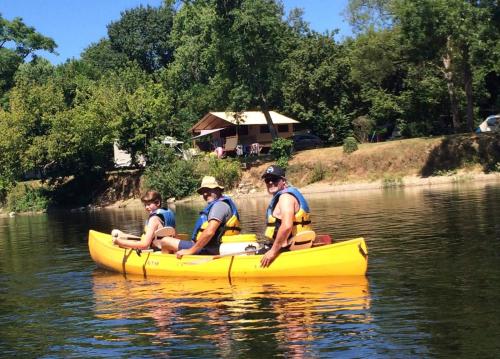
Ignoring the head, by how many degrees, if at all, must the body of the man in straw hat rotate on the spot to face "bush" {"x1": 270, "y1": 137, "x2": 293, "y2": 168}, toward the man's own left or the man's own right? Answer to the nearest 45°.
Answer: approximately 90° to the man's own right

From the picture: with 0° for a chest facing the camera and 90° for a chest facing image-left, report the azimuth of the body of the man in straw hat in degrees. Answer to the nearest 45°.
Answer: approximately 90°

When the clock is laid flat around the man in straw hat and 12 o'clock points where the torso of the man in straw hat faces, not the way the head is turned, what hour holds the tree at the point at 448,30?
The tree is roughly at 4 o'clock from the man in straw hat.

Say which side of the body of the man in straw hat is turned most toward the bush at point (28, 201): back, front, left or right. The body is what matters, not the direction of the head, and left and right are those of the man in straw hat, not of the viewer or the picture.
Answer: right

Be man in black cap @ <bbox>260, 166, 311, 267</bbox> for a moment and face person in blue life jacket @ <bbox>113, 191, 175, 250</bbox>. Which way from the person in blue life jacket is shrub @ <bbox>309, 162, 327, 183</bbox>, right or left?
right

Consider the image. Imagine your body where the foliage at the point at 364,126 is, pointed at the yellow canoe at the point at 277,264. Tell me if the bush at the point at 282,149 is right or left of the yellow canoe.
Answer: right

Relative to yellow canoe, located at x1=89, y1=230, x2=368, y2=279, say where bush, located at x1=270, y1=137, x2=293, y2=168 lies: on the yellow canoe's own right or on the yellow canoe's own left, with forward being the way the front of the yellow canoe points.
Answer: on the yellow canoe's own right

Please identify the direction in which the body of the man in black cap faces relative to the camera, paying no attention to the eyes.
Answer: to the viewer's left

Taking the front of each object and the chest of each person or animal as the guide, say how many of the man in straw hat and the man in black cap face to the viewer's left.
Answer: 2

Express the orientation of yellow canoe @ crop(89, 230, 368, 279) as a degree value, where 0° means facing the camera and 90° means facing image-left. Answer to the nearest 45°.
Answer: approximately 90°

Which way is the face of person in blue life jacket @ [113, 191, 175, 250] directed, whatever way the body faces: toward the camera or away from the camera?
toward the camera

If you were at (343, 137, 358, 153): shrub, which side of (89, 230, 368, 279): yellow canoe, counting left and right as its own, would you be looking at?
right
